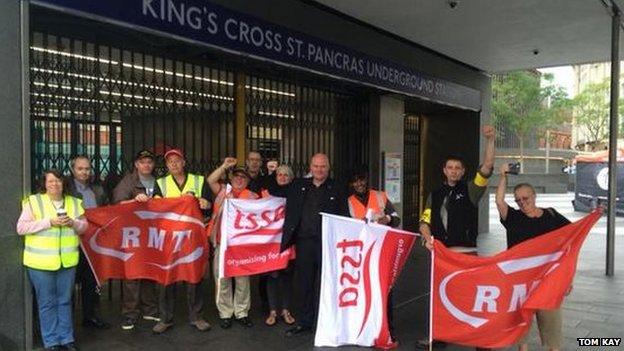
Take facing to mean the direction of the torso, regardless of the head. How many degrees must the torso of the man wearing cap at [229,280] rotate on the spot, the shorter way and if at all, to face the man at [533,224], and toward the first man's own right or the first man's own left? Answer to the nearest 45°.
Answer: approximately 45° to the first man's own left

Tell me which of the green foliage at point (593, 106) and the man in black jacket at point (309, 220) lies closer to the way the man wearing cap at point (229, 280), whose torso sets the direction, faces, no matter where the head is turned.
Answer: the man in black jacket

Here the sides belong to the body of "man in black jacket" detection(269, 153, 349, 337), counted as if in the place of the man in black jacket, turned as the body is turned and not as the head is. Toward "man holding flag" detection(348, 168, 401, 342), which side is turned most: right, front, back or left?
left

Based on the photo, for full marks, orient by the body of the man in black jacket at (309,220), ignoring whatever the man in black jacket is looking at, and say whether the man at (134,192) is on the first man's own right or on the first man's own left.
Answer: on the first man's own right

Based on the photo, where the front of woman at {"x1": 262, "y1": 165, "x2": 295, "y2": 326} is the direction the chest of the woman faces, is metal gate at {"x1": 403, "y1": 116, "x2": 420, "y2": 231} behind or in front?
behind

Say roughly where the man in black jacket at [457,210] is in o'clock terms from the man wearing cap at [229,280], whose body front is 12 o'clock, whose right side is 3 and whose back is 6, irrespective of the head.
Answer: The man in black jacket is roughly at 10 o'clock from the man wearing cap.
